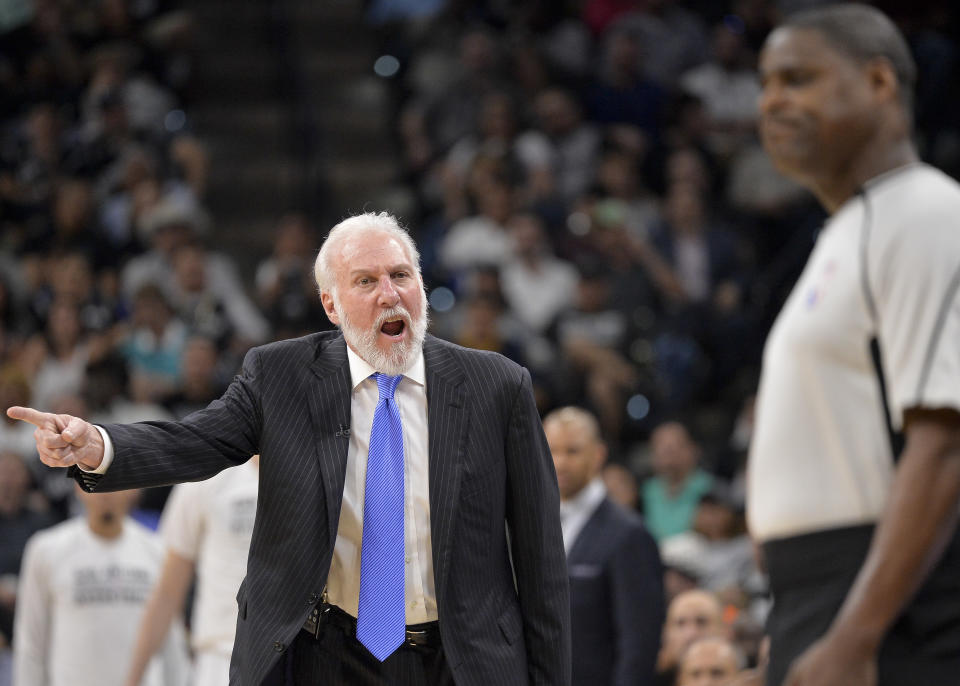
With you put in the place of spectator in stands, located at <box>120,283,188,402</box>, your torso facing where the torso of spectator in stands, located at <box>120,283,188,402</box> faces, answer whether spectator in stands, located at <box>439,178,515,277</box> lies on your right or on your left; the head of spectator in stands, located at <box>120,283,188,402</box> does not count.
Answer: on your left

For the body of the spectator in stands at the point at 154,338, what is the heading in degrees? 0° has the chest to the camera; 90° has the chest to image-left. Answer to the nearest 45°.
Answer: approximately 0°

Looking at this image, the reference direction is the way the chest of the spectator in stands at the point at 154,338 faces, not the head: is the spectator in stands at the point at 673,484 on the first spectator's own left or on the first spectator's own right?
on the first spectator's own left

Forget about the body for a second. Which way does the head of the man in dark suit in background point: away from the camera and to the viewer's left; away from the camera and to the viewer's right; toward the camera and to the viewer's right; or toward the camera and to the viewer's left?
toward the camera and to the viewer's left

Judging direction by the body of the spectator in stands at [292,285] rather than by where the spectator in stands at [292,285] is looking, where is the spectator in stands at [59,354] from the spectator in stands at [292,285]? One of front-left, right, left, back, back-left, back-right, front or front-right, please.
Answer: right

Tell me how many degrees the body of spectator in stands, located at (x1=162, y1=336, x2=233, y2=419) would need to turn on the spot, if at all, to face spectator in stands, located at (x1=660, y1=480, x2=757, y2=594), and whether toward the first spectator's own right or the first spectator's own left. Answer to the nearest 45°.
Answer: approximately 45° to the first spectator's own left

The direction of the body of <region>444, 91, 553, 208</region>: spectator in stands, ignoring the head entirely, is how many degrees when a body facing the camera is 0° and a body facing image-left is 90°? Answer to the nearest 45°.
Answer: approximately 0°

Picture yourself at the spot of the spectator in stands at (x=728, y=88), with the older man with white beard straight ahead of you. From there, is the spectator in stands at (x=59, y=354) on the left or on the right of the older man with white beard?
right

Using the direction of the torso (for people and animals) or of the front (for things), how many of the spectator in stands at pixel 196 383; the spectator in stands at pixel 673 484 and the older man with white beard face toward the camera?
3

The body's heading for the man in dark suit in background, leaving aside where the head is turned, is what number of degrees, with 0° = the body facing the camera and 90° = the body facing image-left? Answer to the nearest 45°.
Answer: approximately 45°
